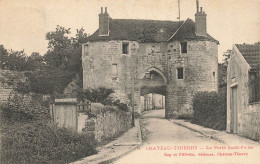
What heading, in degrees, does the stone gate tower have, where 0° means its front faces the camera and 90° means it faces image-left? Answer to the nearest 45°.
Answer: approximately 0°

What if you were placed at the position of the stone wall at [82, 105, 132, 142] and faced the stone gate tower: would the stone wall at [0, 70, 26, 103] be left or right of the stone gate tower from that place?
left

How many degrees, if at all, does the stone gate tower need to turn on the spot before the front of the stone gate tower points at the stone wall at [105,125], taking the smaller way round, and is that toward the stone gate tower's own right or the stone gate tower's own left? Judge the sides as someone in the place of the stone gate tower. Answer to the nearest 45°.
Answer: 0° — it already faces it

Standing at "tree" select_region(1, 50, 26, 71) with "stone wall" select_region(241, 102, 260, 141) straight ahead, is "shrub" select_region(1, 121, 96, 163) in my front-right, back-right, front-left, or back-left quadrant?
front-right

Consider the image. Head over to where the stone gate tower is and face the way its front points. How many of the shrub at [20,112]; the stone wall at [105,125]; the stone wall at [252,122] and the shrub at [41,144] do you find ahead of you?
4

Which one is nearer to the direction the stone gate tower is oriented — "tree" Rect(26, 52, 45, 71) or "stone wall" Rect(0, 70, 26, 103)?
the stone wall

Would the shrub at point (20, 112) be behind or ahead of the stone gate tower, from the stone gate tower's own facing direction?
ahead

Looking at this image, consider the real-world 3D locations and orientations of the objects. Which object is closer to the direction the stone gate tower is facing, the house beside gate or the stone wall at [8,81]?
the house beside gate

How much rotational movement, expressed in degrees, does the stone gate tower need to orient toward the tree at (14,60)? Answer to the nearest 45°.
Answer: approximately 90° to its right

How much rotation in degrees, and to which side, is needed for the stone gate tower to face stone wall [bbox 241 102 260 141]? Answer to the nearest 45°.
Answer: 0° — it already faces it

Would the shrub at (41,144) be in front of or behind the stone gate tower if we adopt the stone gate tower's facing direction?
in front

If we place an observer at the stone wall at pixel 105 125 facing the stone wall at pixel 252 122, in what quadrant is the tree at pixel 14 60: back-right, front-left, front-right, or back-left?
back-left
